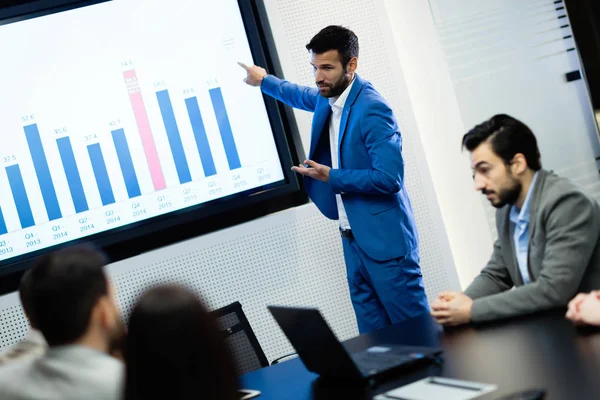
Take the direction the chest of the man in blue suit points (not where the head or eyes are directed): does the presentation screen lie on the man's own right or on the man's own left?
on the man's own right

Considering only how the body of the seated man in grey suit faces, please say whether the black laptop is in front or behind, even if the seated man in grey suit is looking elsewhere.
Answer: in front

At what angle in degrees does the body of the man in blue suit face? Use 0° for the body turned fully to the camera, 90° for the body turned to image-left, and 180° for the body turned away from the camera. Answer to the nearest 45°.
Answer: approximately 45°

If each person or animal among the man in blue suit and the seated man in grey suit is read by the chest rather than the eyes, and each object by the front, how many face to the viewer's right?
0

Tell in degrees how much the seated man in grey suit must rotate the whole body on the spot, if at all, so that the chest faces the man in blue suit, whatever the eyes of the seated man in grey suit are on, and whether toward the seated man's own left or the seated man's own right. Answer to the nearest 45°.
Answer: approximately 90° to the seated man's own right

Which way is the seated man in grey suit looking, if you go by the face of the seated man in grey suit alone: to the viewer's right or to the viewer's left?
to the viewer's left

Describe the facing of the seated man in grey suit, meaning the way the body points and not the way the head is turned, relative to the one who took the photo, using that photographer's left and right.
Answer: facing the viewer and to the left of the viewer

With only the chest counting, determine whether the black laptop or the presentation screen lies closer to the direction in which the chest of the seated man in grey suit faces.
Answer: the black laptop

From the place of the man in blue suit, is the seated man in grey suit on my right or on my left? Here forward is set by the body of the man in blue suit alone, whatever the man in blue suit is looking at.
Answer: on my left
